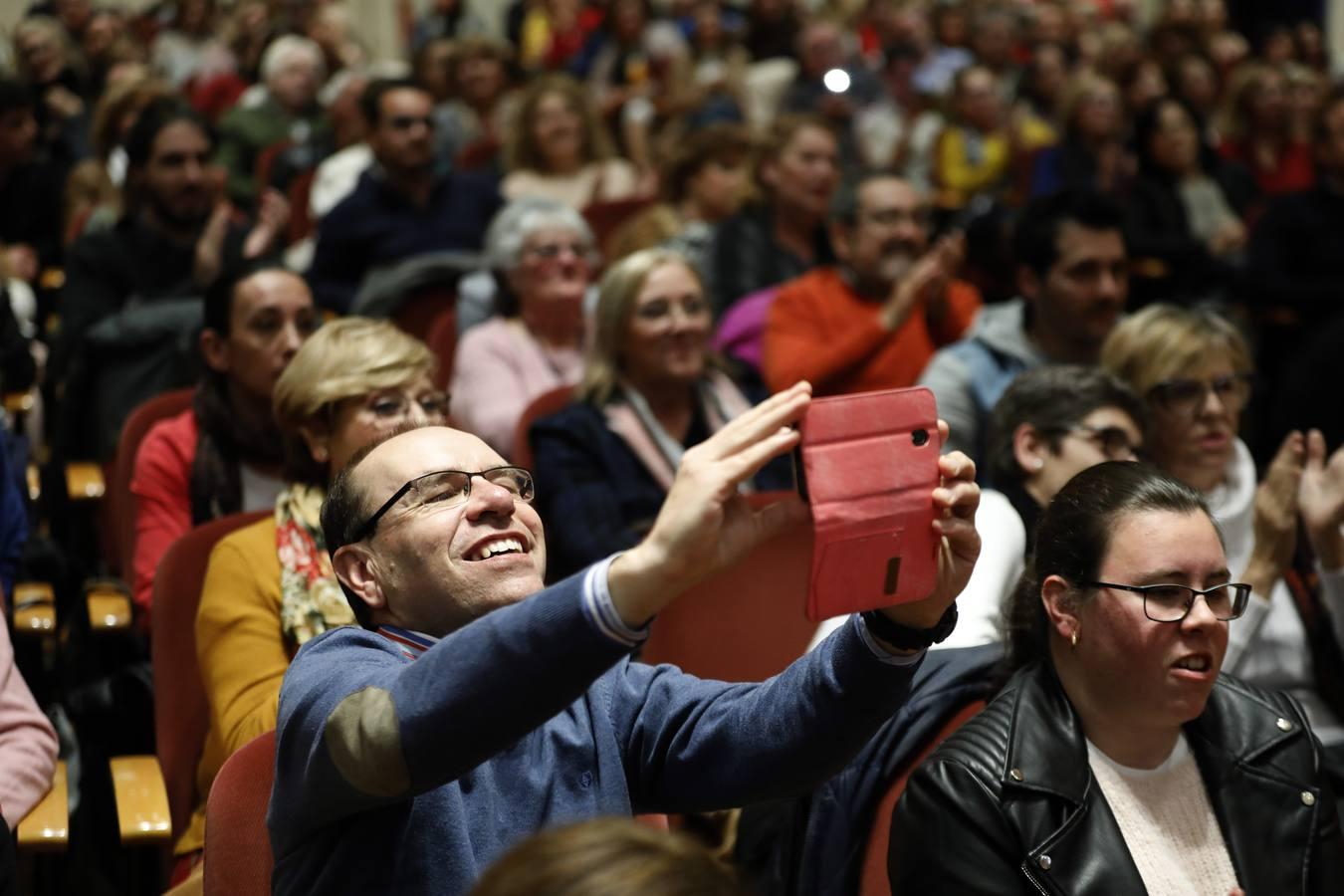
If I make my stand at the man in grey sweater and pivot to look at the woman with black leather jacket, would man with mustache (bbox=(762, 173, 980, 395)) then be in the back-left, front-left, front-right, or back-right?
back-right

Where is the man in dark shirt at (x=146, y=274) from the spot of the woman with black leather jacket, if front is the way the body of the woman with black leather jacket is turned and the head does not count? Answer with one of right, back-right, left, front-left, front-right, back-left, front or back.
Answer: back

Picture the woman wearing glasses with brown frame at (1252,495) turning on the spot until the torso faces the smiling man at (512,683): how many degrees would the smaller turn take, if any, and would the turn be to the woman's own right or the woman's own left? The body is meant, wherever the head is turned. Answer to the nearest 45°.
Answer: approximately 90° to the woman's own right

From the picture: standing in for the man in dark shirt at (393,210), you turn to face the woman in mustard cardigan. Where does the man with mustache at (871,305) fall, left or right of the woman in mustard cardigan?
left

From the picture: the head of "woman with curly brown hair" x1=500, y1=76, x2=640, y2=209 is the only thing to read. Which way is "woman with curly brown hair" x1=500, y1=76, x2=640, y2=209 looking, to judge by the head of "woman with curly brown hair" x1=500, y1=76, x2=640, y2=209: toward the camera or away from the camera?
toward the camera

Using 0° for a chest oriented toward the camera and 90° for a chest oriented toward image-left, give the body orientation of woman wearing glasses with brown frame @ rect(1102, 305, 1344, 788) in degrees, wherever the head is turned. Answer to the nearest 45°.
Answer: approximately 315°

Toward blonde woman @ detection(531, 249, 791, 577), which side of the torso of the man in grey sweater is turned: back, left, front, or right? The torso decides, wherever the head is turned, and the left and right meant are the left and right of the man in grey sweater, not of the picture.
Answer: right

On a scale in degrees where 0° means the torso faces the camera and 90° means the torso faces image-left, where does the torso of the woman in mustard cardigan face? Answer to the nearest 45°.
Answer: approximately 315°

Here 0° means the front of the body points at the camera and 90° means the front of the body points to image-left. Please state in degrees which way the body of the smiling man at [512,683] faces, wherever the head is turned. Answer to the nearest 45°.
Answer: approximately 315°

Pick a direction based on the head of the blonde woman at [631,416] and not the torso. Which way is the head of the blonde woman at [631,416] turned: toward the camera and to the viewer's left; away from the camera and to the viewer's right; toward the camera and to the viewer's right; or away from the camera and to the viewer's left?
toward the camera and to the viewer's right

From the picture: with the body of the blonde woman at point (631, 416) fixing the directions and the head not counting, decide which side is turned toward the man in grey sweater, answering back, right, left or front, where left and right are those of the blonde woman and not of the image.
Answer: left

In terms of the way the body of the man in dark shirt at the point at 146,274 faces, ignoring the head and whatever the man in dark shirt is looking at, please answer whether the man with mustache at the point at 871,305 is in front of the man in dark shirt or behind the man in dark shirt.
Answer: in front

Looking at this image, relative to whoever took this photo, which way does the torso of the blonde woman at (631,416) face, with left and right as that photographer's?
facing the viewer and to the right of the viewer

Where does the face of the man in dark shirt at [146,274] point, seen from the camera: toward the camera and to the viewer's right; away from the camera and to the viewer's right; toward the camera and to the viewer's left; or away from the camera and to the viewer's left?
toward the camera and to the viewer's right

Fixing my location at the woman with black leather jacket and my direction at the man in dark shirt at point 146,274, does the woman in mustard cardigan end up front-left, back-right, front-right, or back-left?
front-left

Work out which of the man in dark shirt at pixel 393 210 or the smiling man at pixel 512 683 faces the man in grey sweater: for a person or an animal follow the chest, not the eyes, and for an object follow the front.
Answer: the man in dark shirt

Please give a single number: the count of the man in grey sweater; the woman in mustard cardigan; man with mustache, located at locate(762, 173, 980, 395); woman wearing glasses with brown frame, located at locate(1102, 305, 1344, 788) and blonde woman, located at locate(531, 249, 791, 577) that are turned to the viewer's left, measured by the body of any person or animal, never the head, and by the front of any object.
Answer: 0
